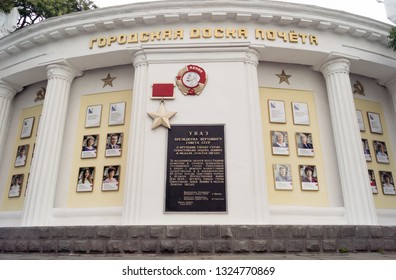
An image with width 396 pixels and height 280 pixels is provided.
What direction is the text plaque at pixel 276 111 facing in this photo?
toward the camera

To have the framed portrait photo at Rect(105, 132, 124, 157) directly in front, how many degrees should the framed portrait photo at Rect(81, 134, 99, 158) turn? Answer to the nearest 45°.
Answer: approximately 45° to its left

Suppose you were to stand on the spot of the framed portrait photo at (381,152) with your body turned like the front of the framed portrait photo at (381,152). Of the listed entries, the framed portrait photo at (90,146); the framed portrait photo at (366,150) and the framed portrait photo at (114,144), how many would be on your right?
3

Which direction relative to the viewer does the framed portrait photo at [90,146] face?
toward the camera

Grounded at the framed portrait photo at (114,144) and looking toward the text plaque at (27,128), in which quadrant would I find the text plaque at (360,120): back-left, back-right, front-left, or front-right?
back-right

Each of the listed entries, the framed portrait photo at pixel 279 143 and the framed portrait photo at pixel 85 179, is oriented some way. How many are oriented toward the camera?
2

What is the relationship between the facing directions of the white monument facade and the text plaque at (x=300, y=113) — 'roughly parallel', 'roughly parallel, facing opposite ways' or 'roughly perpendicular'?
roughly parallel

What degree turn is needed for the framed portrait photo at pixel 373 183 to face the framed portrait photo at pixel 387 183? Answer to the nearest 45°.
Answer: approximately 90° to its left

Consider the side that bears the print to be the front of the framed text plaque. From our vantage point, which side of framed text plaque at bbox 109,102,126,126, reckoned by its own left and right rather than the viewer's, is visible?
front

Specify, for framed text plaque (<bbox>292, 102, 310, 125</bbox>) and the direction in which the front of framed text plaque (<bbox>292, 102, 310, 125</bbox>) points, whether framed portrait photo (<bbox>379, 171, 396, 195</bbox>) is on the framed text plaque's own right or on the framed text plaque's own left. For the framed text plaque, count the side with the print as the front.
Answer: on the framed text plaque's own left

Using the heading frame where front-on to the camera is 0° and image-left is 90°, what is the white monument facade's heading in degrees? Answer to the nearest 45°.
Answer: approximately 0°

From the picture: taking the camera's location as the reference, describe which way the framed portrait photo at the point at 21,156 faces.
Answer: facing the viewer and to the left of the viewer

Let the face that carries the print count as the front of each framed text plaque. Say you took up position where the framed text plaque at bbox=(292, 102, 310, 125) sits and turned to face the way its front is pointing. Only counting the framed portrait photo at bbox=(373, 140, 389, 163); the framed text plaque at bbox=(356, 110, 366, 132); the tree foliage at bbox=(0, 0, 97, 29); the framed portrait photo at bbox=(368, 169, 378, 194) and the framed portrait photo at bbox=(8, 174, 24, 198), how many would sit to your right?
2

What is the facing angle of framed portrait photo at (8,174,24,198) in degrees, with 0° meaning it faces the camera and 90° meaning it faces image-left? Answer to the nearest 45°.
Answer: approximately 45°
